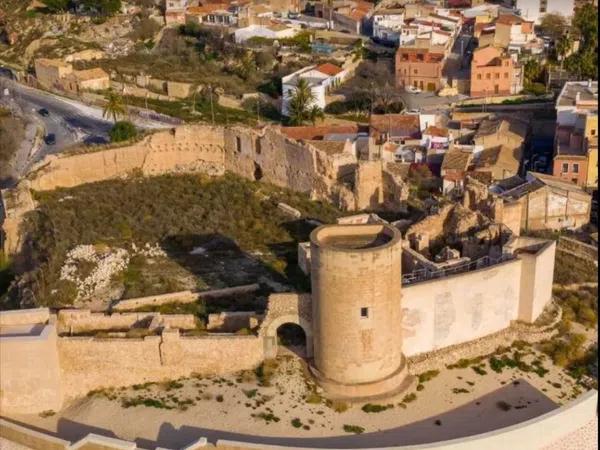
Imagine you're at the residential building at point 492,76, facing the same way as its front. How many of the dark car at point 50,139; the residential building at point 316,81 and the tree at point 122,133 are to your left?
0

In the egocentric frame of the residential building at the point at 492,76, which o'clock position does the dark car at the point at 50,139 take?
The dark car is roughly at 2 o'clock from the residential building.

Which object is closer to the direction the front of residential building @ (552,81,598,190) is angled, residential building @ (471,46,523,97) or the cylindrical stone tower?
the cylindrical stone tower

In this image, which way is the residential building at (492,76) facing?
toward the camera

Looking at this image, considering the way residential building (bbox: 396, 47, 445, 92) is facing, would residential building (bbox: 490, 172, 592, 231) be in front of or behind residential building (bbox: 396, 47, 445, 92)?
in front

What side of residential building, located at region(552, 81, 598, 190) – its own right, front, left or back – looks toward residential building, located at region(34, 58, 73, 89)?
right

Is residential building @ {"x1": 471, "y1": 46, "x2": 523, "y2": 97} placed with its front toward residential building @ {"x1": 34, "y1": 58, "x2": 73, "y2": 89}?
no

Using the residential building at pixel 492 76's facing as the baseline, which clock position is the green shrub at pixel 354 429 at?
The green shrub is roughly at 12 o'clock from the residential building.

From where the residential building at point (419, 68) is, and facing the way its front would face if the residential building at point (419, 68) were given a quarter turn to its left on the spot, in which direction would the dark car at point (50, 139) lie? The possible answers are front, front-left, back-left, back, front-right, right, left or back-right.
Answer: back-right

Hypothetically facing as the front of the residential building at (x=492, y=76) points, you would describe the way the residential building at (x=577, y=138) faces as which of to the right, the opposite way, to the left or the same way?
the same way

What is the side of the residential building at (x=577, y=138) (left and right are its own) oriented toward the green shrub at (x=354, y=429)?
front

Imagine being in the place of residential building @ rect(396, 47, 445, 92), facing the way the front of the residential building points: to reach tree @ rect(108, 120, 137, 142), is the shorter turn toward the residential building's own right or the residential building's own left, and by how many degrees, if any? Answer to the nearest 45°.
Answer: approximately 45° to the residential building's own right

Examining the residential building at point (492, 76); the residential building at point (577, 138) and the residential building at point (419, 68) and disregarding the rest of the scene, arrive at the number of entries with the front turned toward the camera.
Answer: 3

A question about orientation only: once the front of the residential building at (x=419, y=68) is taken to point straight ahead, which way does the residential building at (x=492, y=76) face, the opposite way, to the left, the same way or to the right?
the same way

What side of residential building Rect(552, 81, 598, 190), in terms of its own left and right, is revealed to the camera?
front

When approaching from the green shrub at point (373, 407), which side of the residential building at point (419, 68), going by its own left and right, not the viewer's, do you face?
front

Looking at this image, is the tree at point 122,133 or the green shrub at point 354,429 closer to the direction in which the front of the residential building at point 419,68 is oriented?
the green shrub

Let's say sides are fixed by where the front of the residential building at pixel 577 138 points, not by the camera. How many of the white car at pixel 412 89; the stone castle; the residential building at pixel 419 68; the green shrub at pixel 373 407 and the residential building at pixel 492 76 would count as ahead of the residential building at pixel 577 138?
2

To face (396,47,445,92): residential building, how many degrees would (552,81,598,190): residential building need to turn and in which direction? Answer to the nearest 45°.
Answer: approximately 135° to its right

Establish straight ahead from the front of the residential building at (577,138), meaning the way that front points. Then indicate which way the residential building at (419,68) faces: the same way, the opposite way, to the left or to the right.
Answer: the same way
